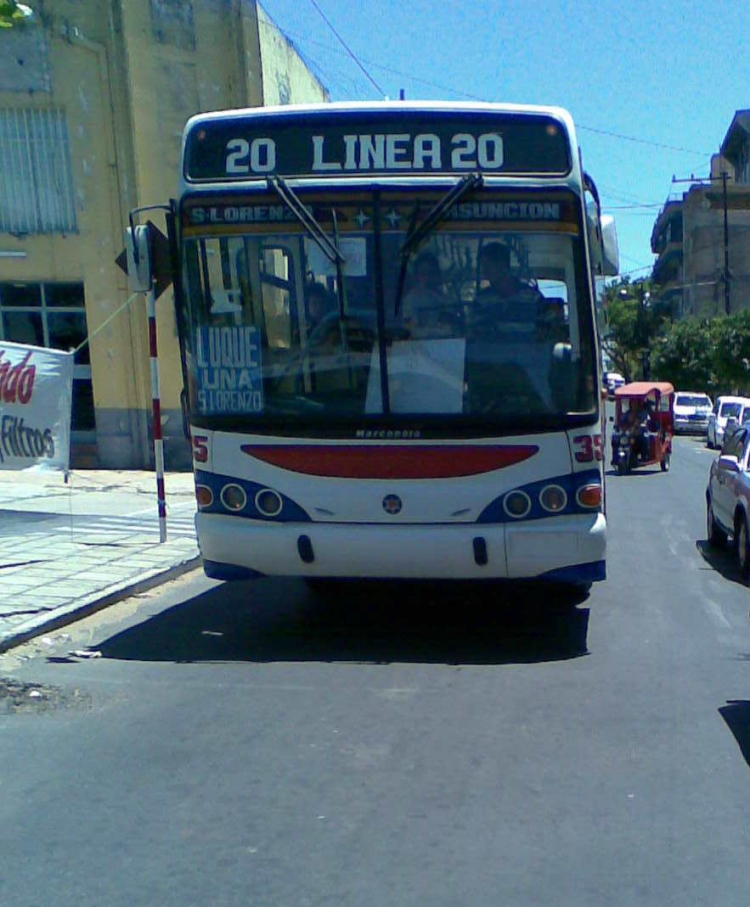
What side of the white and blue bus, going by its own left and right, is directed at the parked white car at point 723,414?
back
